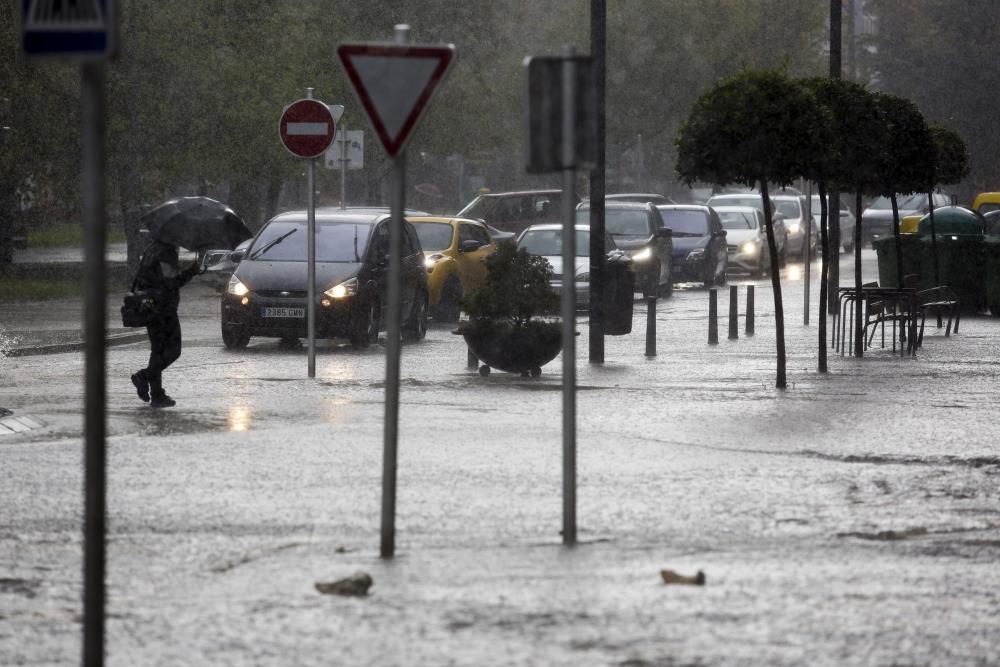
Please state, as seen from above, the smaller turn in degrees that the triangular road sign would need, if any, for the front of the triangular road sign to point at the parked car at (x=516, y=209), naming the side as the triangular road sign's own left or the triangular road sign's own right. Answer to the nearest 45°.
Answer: approximately 180°

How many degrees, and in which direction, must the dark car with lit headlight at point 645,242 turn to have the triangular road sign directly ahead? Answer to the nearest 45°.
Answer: approximately 45° to its left

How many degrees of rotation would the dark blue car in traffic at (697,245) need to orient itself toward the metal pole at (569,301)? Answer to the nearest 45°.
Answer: approximately 45° to its left

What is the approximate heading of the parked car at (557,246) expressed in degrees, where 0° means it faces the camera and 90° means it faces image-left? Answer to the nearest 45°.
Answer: approximately 45°

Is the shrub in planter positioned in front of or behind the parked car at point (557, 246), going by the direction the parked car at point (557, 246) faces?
in front

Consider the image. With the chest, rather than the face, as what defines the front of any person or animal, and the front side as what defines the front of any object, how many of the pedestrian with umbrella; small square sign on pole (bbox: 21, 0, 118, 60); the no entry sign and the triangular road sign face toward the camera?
3

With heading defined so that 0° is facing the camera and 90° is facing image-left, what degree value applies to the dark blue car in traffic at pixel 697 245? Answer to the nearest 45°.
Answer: approximately 45°

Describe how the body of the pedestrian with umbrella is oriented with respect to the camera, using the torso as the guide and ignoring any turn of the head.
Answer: to the viewer's right

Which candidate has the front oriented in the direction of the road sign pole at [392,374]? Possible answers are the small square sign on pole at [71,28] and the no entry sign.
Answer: the no entry sign

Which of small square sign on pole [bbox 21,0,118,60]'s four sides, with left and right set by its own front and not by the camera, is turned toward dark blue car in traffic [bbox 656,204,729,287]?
back

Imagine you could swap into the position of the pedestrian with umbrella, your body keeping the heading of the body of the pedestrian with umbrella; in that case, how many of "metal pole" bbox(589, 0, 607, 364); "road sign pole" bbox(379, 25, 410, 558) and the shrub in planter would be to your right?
1
